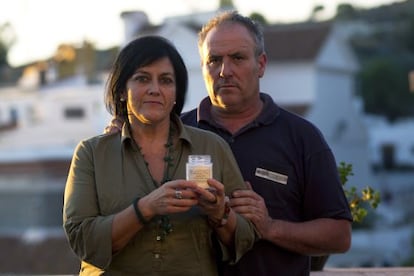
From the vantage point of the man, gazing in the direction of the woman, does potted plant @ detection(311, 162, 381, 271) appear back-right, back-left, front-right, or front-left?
back-right

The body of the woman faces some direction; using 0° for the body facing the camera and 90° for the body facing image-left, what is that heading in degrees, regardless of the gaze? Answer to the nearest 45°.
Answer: approximately 0°

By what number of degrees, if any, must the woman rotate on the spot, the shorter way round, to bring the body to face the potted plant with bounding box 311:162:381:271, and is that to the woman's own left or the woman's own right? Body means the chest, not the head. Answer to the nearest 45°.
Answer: approximately 135° to the woman's own left

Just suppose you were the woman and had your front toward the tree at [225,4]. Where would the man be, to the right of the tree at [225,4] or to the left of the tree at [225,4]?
right

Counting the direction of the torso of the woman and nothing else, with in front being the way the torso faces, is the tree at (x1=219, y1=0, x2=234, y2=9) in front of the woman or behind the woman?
behind
